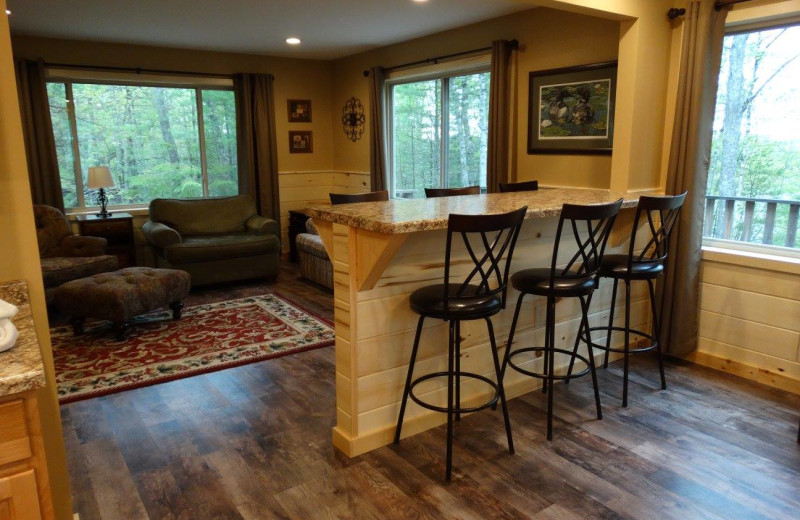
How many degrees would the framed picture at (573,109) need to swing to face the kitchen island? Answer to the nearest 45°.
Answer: approximately 45° to its left

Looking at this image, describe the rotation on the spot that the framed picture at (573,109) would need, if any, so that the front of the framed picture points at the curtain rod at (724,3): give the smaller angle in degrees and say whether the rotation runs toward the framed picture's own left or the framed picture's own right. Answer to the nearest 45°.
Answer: approximately 90° to the framed picture's own left

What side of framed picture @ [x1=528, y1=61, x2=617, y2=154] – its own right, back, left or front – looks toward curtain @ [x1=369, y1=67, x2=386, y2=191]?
right

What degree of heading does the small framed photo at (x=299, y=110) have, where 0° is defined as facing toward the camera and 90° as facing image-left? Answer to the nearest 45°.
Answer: approximately 0°

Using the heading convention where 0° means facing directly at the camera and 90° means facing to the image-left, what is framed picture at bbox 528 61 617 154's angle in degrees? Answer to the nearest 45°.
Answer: approximately 45°

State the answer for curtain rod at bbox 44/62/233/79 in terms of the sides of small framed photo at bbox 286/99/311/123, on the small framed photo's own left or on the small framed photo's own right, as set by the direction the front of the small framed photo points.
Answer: on the small framed photo's own right

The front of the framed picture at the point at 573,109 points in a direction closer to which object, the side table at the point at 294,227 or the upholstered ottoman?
the upholstered ottoman

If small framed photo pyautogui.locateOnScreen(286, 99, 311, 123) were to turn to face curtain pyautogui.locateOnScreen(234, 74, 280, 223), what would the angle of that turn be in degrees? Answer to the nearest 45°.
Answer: approximately 45° to its right
